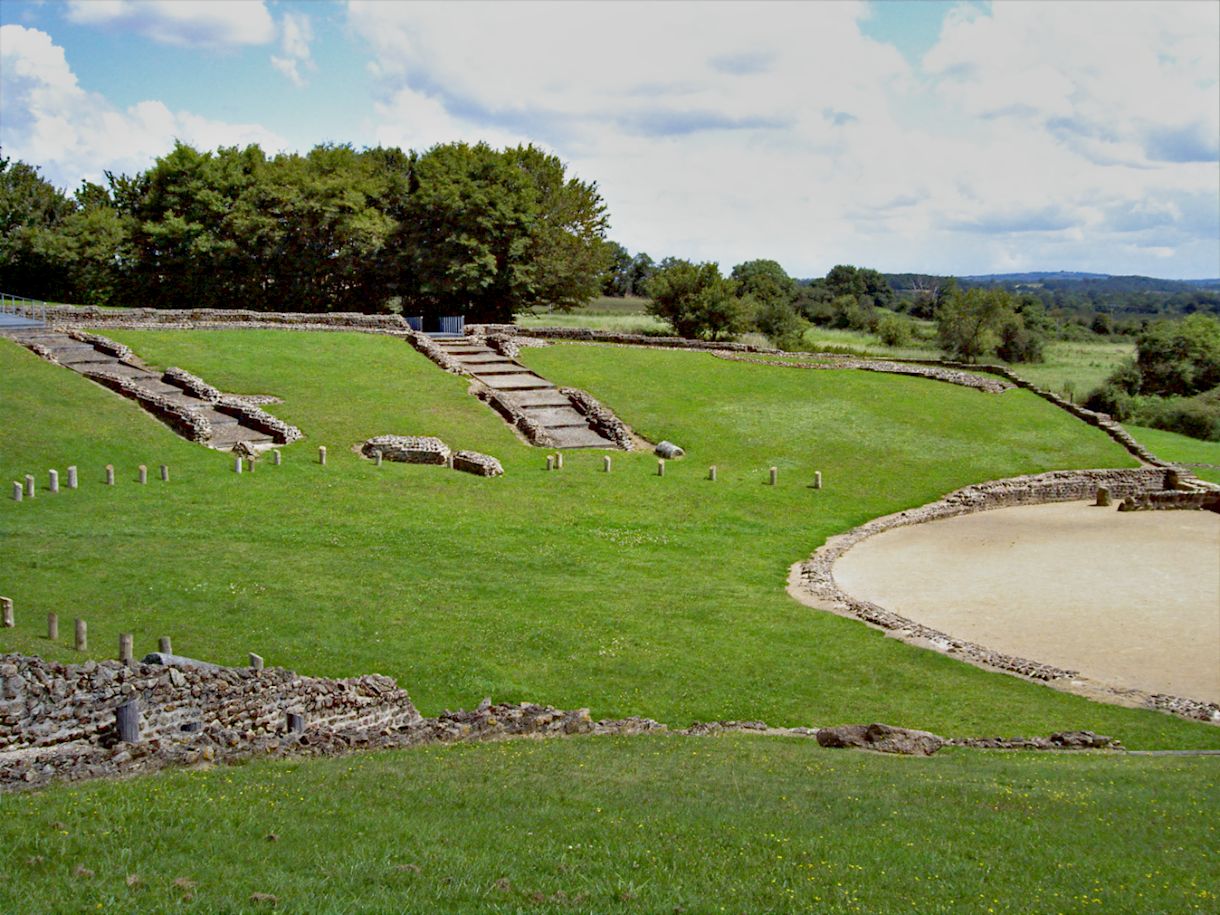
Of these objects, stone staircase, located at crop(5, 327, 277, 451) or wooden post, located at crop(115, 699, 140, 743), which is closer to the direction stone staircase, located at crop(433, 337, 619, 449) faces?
the wooden post

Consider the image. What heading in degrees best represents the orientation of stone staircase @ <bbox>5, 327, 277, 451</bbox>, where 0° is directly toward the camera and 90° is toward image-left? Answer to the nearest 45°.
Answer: approximately 315°

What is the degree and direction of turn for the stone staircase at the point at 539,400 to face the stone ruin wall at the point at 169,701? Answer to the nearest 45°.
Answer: approximately 45° to its right

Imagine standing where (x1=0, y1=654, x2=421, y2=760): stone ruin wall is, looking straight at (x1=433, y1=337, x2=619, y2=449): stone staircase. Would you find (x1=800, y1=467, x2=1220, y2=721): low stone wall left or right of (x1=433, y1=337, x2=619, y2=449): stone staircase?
right

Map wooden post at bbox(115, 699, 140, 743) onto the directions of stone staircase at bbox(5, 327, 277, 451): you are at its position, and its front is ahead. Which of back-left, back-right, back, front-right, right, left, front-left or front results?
front-right

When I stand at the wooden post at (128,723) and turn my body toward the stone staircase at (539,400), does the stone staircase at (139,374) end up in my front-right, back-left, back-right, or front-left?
front-left

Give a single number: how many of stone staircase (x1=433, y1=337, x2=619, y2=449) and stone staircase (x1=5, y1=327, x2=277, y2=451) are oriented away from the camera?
0

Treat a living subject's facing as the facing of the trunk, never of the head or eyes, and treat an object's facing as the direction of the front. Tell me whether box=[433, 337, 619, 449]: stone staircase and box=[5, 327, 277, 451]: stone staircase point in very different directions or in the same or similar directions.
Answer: same or similar directions

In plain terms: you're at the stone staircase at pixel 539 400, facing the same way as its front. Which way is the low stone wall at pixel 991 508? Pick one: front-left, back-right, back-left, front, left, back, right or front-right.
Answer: front

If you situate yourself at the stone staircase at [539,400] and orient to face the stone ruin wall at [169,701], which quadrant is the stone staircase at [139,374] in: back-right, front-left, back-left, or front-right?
front-right

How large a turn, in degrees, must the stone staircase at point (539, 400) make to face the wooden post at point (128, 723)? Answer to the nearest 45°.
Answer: approximately 45° to its right

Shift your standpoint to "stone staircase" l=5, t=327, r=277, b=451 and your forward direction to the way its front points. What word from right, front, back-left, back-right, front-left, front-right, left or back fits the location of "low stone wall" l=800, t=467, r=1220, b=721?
front

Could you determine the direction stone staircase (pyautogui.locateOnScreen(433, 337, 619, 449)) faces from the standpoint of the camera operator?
facing the viewer and to the right of the viewer

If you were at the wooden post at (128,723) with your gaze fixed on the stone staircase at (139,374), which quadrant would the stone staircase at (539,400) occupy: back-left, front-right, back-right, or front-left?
front-right
